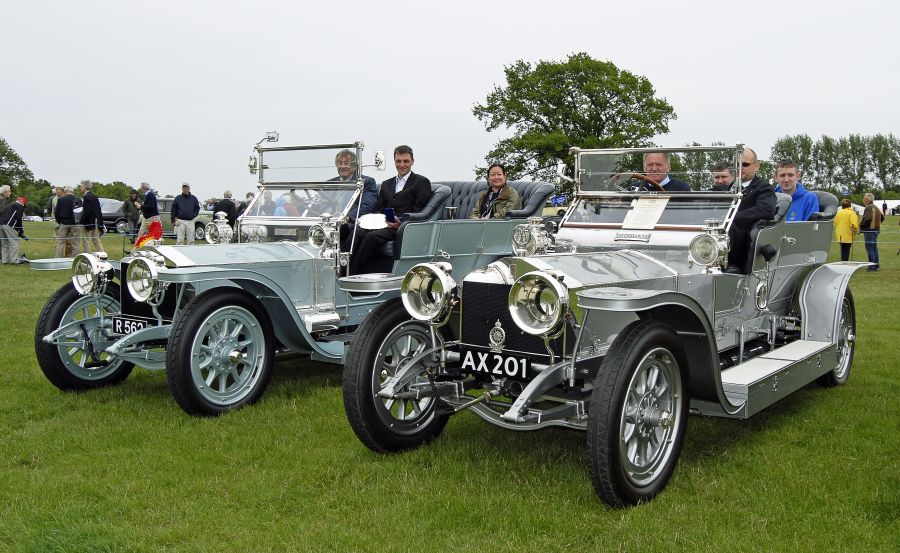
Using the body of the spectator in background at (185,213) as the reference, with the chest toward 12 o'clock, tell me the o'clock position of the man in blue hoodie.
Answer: The man in blue hoodie is roughly at 11 o'clock from the spectator in background.

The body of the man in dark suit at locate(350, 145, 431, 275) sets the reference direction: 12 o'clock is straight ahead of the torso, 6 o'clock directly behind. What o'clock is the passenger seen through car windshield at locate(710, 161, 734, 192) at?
The passenger seen through car windshield is roughly at 9 o'clock from the man in dark suit.

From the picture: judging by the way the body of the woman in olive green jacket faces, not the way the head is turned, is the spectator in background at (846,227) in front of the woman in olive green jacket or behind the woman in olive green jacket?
behind

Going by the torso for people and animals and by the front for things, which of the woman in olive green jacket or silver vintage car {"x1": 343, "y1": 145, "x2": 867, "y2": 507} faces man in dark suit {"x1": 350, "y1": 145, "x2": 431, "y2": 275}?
the woman in olive green jacket

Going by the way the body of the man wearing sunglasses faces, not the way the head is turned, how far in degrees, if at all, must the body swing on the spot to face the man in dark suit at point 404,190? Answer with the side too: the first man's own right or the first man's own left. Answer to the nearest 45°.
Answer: approximately 90° to the first man's own right

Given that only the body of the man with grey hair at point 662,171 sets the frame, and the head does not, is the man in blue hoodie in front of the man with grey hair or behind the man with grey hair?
behind

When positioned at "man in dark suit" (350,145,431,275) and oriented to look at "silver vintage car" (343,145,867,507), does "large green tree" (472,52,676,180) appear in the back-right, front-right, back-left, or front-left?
back-left

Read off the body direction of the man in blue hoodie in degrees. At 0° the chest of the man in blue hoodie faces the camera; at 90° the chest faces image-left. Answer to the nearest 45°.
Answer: approximately 45°

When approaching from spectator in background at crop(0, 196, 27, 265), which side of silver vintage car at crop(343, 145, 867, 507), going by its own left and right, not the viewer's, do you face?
right

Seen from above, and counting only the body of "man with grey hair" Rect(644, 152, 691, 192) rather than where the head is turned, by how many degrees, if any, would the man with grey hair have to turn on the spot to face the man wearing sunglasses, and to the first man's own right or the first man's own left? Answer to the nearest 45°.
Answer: approximately 135° to the first man's own left

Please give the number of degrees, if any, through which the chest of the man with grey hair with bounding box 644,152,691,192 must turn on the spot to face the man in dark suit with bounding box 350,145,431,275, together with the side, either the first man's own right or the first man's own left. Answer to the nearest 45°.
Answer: approximately 90° to the first man's own right

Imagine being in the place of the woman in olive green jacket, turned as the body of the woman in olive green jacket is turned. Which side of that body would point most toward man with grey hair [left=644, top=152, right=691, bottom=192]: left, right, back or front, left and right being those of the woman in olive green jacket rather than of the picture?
left
